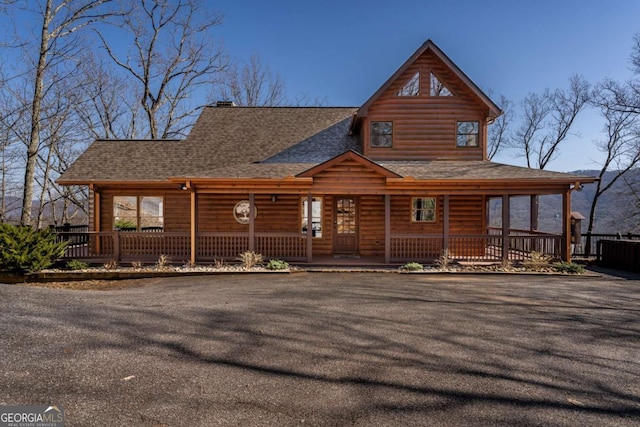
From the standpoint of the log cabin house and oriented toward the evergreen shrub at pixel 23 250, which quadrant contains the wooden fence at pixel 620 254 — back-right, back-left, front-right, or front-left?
back-left

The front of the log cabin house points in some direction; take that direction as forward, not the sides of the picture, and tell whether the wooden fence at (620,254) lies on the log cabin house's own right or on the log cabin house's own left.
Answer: on the log cabin house's own left

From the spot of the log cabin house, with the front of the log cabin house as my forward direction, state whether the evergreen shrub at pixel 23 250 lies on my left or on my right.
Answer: on my right

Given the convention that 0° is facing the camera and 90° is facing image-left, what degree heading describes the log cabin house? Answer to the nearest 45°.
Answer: approximately 0°

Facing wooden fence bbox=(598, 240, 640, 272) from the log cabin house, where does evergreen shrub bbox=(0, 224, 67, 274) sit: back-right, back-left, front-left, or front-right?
back-right
